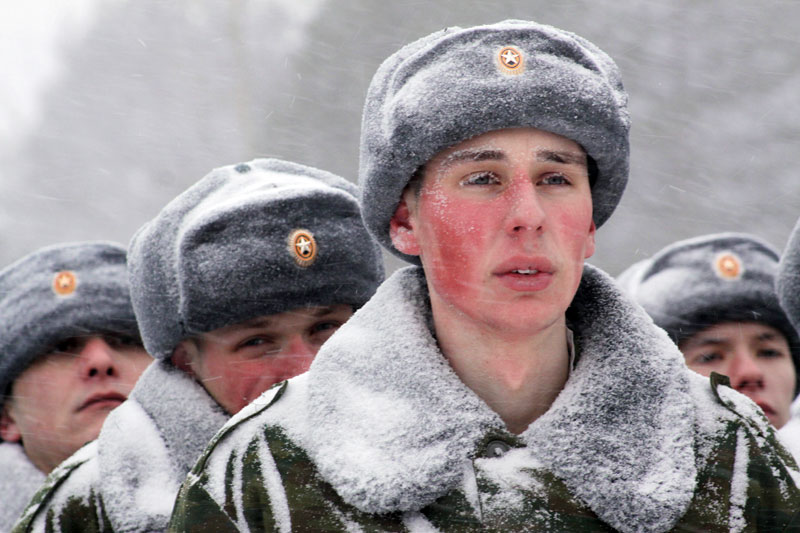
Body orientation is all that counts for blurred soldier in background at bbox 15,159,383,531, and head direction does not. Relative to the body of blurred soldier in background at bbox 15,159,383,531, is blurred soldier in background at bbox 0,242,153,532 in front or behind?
behind

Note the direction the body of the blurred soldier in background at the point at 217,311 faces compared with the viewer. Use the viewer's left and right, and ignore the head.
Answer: facing the viewer and to the right of the viewer
